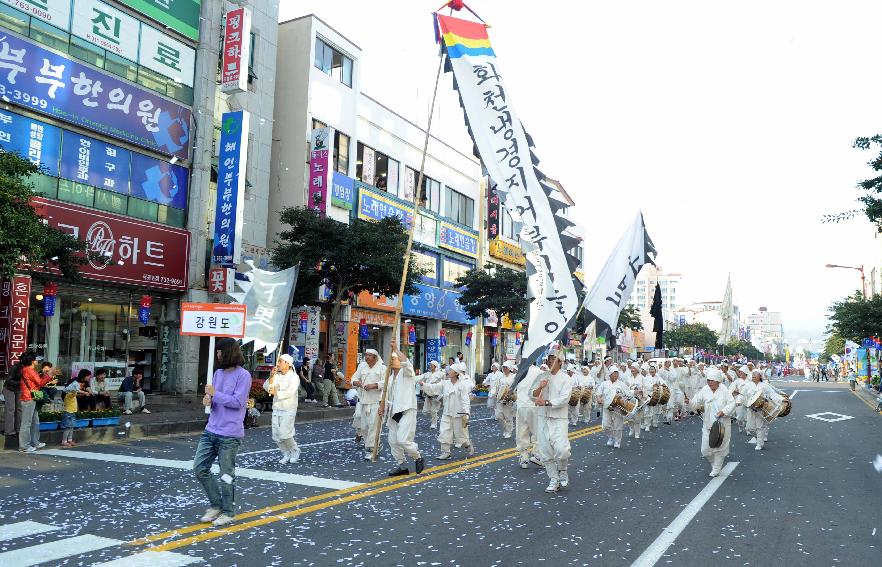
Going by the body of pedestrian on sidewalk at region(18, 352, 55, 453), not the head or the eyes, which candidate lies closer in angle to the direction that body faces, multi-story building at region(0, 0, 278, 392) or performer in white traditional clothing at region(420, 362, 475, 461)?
the performer in white traditional clothing

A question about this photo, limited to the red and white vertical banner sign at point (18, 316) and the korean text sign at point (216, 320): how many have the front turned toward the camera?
2

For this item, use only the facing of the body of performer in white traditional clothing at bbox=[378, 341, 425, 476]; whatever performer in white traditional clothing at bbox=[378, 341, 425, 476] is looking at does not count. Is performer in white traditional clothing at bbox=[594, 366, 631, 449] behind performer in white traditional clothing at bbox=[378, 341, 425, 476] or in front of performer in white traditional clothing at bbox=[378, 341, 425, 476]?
behind

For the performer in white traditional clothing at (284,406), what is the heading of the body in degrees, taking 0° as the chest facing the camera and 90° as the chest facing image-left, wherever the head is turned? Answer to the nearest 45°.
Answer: approximately 45°

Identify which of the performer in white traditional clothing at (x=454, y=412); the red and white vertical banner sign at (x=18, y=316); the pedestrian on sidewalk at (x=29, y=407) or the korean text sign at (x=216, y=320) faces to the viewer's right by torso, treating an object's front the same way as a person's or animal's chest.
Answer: the pedestrian on sidewalk

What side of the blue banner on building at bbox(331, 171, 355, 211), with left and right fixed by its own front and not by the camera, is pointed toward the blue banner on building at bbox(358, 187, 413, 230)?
left

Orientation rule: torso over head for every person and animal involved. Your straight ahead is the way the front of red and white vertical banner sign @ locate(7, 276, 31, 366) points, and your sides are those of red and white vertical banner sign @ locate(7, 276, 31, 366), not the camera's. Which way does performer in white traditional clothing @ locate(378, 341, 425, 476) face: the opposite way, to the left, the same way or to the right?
to the right

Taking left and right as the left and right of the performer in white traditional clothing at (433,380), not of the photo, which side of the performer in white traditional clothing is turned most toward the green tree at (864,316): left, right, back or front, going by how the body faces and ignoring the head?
back

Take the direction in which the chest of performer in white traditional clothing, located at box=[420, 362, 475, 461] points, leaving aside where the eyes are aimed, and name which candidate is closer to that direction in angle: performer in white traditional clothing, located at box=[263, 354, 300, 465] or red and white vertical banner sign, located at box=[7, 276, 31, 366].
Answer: the performer in white traditional clothing
